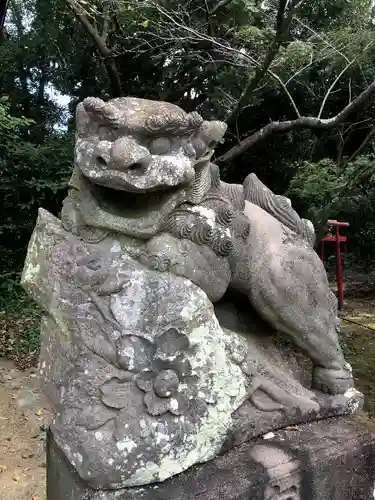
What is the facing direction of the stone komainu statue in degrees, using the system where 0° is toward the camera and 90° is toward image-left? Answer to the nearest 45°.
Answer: approximately 45°
